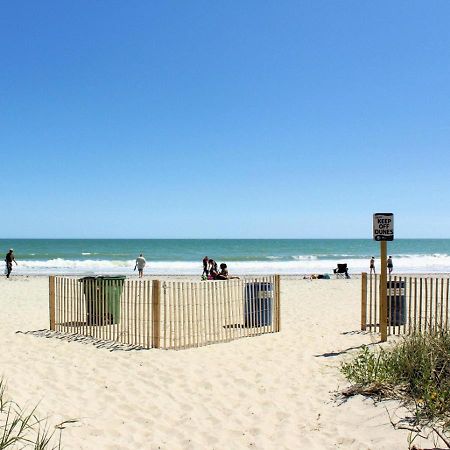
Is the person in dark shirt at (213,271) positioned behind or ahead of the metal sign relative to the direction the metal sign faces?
behind

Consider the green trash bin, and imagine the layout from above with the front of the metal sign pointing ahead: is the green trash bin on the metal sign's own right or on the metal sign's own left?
on the metal sign's own right

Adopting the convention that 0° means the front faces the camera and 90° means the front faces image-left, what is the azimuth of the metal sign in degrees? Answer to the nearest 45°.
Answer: approximately 0°

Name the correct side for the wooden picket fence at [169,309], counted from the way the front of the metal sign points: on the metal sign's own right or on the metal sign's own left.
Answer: on the metal sign's own right
